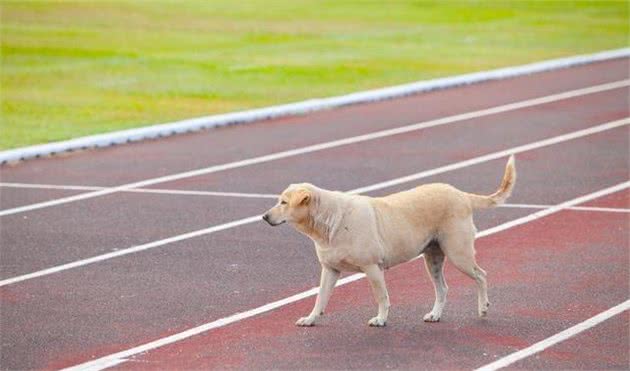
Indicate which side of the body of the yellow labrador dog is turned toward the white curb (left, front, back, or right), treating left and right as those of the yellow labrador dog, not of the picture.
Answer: right

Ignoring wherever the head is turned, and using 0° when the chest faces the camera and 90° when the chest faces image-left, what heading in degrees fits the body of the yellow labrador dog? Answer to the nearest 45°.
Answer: approximately 90°
